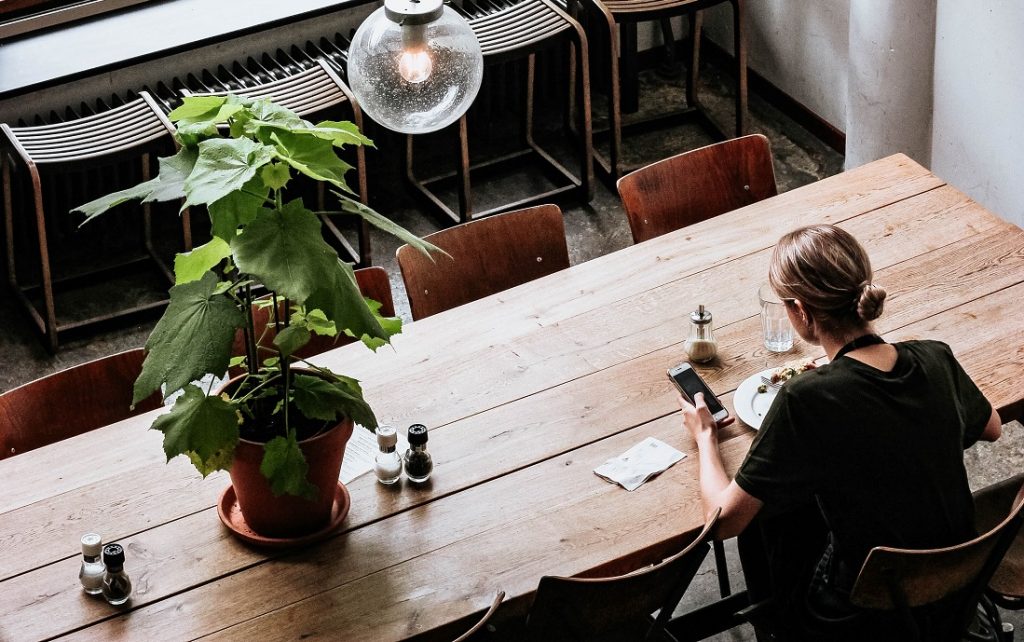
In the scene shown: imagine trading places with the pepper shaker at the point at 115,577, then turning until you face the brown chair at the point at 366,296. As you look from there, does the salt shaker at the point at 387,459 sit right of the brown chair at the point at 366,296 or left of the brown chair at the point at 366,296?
right

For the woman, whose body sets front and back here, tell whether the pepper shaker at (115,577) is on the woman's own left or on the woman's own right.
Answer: on the woman's own left

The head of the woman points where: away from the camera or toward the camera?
away from the camera

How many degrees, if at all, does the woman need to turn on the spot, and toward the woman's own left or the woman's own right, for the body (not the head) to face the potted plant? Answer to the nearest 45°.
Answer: approximately 45° to the woman's own left

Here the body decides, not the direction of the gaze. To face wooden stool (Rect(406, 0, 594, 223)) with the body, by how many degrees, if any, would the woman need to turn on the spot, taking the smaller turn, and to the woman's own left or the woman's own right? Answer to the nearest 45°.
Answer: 0° — they already face it

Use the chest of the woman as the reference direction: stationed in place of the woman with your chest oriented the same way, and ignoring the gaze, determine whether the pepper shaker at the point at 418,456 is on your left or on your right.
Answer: on your left

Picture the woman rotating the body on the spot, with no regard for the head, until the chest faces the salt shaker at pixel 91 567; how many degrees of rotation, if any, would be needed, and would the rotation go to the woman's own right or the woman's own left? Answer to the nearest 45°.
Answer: approximately 45° to the woman's own left

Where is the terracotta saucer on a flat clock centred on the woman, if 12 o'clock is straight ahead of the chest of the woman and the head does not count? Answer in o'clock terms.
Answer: The terracotta saucer is roughly at 10 o'clock from the woman.

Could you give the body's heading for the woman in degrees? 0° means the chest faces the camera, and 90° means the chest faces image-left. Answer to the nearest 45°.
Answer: approximately 135°

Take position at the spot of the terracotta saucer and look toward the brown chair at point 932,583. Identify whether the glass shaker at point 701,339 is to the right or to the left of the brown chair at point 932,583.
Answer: left

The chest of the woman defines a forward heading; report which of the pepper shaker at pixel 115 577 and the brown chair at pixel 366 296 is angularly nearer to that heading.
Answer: the brown chair
